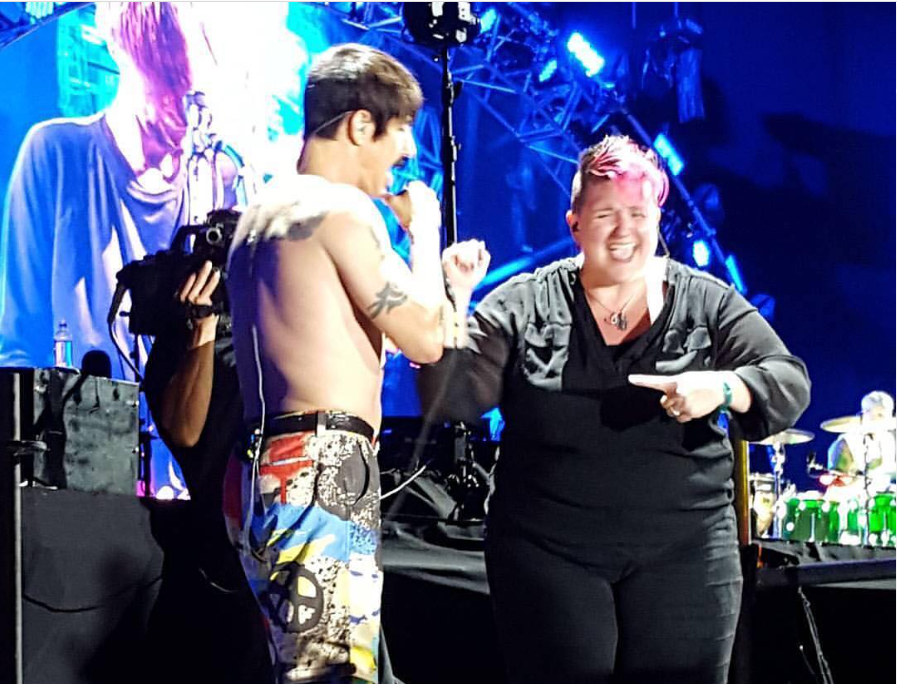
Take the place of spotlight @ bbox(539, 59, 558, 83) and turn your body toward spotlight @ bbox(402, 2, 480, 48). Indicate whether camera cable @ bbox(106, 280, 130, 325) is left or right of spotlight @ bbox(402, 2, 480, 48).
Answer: right

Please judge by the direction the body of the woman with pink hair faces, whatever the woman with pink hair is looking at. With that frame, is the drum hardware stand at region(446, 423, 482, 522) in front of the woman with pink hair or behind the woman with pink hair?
behind

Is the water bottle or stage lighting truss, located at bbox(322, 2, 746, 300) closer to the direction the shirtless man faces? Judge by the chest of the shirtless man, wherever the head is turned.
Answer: the stage lighting truss

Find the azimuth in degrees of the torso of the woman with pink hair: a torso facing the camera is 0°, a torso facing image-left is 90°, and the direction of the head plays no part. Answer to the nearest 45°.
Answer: approximately 0°

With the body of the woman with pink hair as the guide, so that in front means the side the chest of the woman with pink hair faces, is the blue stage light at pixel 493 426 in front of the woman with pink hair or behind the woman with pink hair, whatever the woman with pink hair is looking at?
behind

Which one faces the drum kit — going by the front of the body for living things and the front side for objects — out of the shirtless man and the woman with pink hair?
the shirtless man

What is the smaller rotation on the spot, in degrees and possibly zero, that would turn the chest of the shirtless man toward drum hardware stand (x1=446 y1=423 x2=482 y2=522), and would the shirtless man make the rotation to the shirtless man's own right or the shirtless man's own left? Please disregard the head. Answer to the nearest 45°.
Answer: approximately 45° to the shirtless man's own left

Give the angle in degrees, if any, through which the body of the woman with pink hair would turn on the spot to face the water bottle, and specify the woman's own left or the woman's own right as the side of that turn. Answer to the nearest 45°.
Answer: approximately 135° to the woman's own right

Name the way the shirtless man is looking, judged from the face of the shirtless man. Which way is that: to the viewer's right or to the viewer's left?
to the viewer's right

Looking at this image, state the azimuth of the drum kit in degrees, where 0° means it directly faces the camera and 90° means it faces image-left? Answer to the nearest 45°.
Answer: approximately 45°

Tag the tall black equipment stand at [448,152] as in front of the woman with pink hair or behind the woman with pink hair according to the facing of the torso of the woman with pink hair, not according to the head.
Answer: behind

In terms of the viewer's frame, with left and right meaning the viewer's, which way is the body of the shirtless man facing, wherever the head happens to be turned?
facing away from the viewer and to the right of the viewer

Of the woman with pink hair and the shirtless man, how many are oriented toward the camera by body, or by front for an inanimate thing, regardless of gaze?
1
